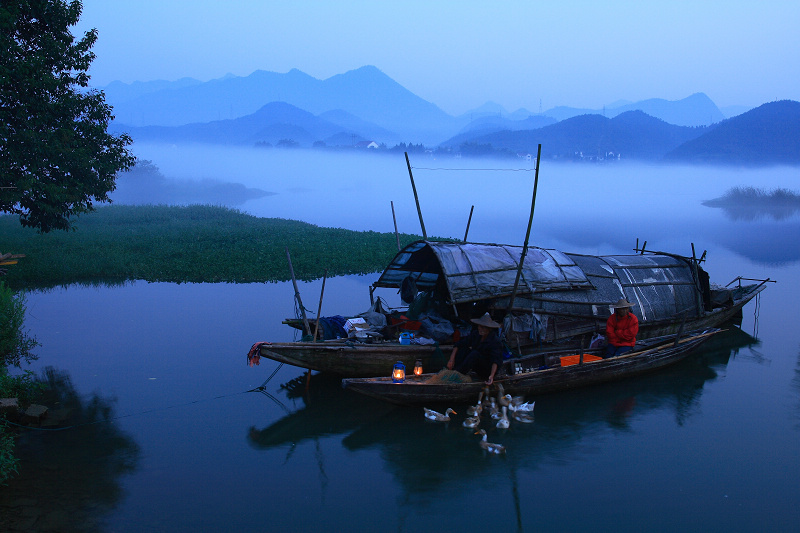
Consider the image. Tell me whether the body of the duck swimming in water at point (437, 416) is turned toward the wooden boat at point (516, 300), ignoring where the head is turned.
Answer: no

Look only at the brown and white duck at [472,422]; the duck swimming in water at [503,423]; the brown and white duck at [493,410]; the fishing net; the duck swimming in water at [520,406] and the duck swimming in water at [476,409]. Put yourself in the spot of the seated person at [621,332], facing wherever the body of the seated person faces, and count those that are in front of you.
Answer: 6

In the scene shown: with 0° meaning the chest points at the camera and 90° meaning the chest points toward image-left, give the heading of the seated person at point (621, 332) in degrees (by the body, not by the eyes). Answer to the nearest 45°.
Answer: approximately 45°

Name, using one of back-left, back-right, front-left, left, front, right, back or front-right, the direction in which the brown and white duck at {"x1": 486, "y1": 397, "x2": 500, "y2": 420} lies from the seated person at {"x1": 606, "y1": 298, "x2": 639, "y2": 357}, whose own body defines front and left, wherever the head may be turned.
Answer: front

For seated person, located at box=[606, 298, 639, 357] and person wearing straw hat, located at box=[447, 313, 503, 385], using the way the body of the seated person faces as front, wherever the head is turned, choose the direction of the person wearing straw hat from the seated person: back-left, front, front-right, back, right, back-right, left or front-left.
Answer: front

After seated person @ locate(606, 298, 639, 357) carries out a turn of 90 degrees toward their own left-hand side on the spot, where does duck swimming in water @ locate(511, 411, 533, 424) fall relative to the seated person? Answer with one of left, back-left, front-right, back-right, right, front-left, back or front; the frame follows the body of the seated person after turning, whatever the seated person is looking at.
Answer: right

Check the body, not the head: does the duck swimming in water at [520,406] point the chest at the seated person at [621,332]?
no

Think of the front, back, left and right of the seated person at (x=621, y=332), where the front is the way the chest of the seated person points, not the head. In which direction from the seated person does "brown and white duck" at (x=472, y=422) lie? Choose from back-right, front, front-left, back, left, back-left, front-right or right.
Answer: front

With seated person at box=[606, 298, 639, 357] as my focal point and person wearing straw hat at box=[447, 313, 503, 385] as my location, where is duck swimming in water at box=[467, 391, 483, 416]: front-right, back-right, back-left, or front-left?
back-right

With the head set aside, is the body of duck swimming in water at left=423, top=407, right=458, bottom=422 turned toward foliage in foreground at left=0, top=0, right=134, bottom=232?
no

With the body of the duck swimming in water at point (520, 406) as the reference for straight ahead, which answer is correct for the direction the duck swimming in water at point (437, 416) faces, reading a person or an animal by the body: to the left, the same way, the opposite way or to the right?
the opposite way
